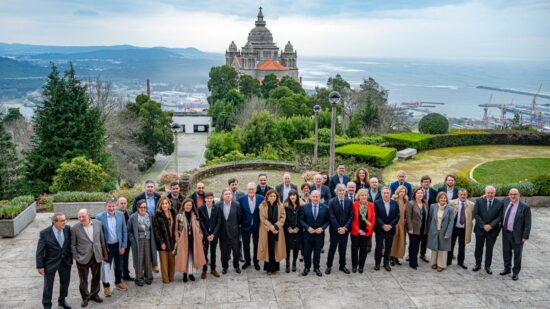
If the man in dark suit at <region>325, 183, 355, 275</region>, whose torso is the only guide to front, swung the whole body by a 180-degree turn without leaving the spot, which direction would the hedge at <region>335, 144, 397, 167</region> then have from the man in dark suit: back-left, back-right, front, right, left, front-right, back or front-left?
front

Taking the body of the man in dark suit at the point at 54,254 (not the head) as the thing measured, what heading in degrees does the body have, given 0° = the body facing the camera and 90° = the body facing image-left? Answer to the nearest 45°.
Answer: approximately 315°

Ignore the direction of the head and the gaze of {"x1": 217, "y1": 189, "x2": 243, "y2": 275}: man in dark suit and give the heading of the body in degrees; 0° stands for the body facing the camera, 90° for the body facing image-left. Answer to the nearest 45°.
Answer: approximately 0°

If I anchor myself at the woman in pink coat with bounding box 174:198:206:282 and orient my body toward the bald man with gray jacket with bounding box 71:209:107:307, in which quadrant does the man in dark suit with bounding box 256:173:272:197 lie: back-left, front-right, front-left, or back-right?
back-right

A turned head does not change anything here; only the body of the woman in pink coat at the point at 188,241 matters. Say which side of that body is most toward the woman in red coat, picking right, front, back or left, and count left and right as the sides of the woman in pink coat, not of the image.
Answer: left

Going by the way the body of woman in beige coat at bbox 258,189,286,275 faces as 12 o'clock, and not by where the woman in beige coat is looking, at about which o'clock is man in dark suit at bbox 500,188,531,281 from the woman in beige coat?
The man in dark suit is roughly at 9 o'clock from the woman in beige coat.
